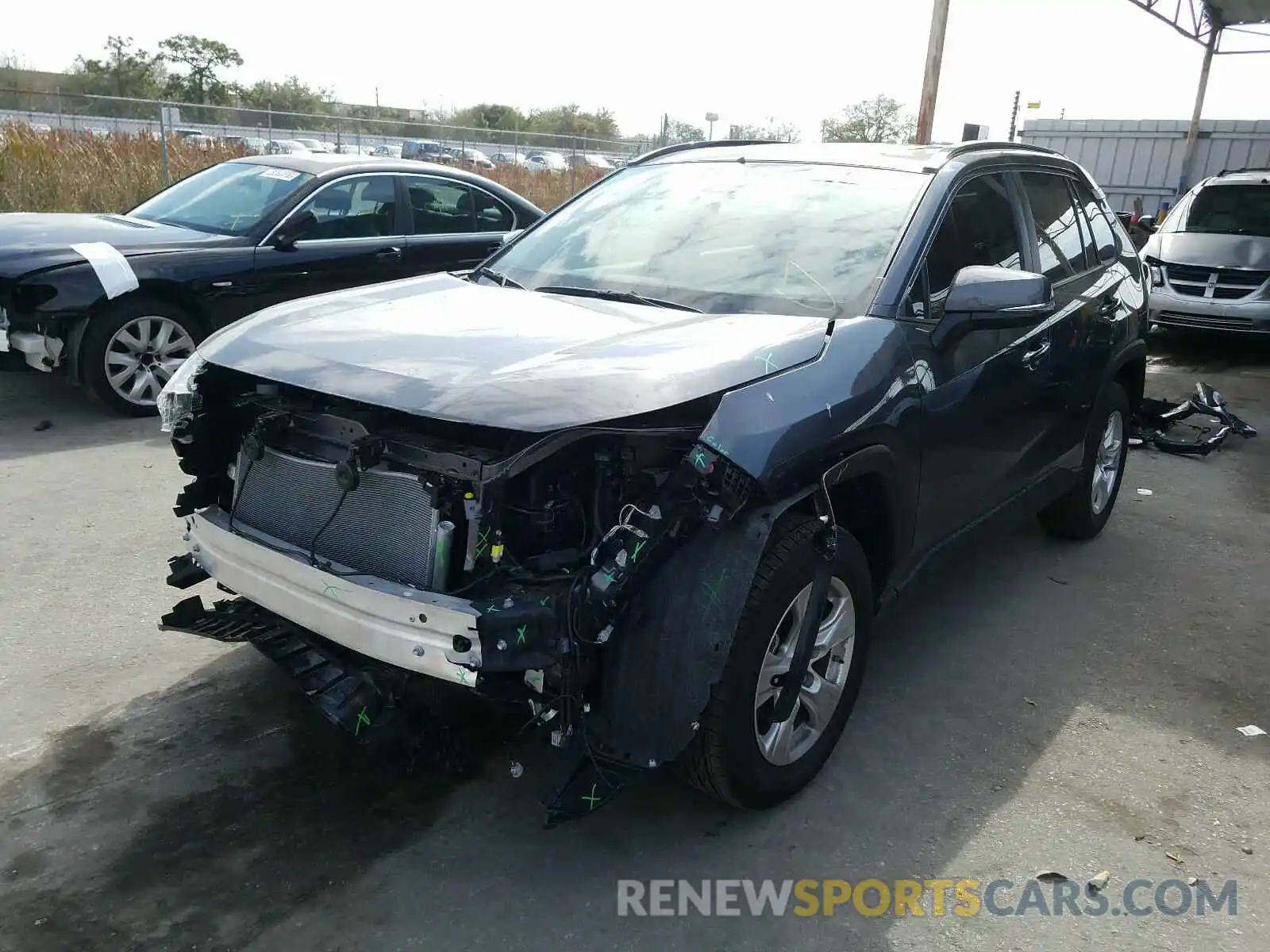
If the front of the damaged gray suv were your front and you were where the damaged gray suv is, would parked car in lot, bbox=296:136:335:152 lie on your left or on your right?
on your right

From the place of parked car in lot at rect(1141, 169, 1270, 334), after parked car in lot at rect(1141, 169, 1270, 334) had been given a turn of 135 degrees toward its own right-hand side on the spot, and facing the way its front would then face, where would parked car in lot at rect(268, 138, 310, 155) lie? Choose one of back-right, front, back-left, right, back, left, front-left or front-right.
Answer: front-left

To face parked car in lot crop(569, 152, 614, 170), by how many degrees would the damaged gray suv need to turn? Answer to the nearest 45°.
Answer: approximately 135° to its right

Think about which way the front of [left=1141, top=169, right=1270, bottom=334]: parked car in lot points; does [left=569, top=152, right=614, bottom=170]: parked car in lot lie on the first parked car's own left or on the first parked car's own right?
on the first parked car's own right

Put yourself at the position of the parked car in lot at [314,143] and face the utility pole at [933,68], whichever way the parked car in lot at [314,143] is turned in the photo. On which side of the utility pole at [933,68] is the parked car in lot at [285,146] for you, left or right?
right

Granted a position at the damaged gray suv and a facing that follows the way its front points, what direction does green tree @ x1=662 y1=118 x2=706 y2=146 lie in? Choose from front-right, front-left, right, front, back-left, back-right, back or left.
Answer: back-right
